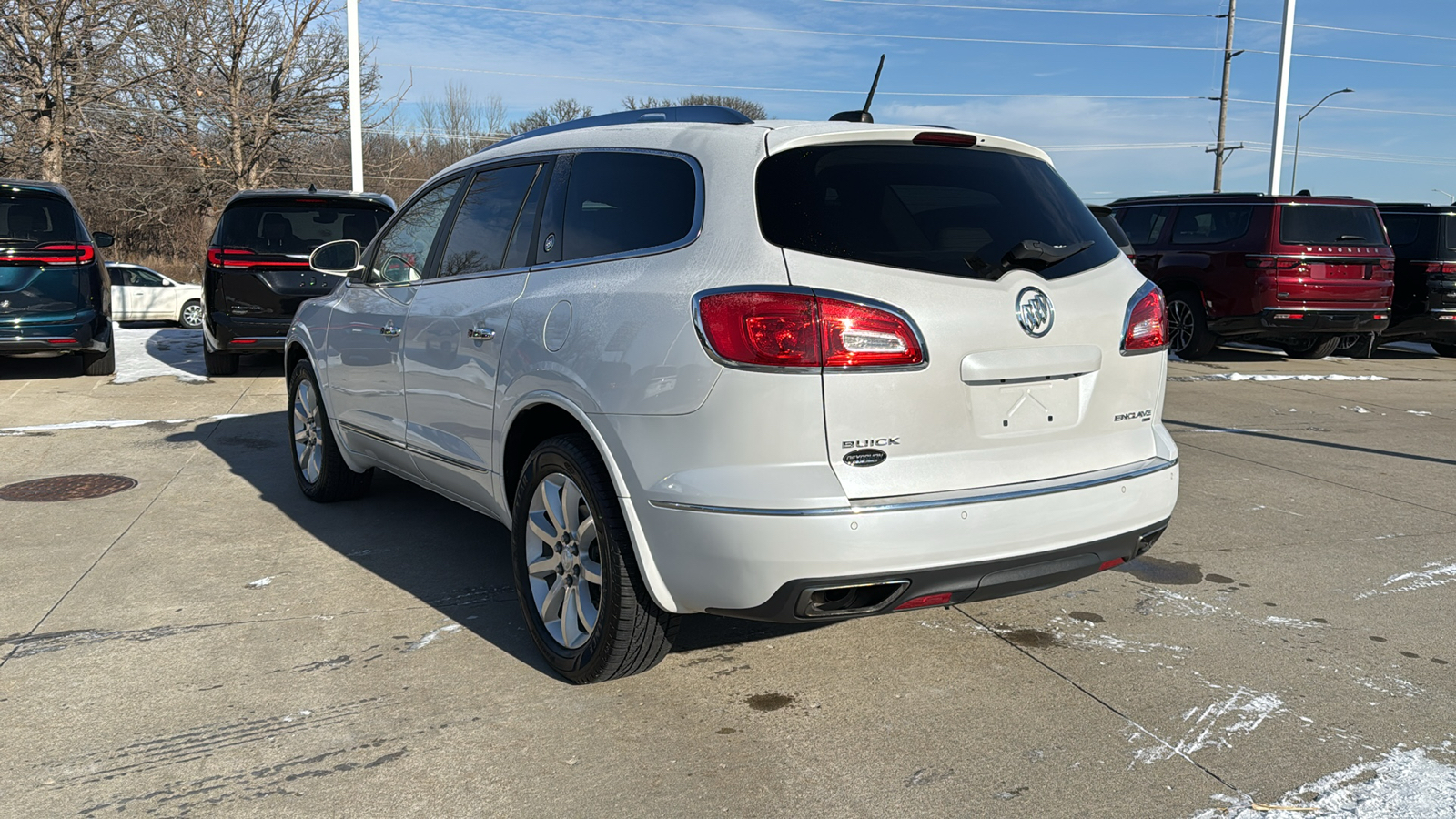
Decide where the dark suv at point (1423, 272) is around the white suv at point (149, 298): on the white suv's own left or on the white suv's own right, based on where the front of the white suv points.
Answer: on the white suv's own right

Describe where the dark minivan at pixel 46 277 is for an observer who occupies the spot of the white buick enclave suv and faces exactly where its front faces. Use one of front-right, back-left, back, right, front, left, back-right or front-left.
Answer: front

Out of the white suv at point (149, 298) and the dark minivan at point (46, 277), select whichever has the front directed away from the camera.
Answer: the dark minivan

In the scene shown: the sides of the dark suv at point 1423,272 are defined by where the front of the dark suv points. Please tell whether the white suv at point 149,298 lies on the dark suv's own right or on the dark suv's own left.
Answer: on the dark suv's own left

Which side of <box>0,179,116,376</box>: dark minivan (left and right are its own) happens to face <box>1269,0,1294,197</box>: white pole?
right

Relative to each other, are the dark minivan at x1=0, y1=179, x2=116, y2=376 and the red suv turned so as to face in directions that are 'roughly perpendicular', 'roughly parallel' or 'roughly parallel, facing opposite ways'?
roughly parallel

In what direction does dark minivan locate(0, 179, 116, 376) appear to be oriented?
away from the camera

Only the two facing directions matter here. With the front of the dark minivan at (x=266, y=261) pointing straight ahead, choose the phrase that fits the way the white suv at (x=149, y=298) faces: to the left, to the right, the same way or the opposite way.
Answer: to the right

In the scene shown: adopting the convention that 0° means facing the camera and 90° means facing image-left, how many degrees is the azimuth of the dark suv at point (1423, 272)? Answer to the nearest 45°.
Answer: approximately 135°

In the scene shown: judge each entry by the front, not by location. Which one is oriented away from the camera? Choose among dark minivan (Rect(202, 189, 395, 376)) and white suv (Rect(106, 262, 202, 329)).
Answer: the dark minivan

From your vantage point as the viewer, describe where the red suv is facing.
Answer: facing away from the viewer and to the left of the viewer

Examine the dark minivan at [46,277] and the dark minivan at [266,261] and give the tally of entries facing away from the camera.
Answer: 2

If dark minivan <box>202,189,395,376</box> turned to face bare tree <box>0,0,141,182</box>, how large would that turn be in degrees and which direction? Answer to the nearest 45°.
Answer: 0° — it already faces it

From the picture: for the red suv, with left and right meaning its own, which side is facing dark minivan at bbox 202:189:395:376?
left

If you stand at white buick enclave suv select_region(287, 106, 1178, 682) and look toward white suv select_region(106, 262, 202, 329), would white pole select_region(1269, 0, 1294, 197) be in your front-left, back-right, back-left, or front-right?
front-right

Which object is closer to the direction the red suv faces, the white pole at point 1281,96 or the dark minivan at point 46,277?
the white pole

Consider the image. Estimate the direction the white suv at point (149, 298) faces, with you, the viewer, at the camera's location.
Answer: facing to the right of the viewer

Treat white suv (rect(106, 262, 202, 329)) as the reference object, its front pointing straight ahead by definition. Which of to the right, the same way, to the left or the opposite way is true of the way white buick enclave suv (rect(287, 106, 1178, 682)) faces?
to the left

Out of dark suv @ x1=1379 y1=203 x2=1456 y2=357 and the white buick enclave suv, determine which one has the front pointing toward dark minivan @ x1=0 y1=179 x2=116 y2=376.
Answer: the white buick enclave suv

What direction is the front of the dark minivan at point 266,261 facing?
away from the camera

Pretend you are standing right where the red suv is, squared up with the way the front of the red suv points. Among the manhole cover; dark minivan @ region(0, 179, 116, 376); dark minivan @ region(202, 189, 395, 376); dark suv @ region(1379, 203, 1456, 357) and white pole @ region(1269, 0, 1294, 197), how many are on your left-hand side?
3
